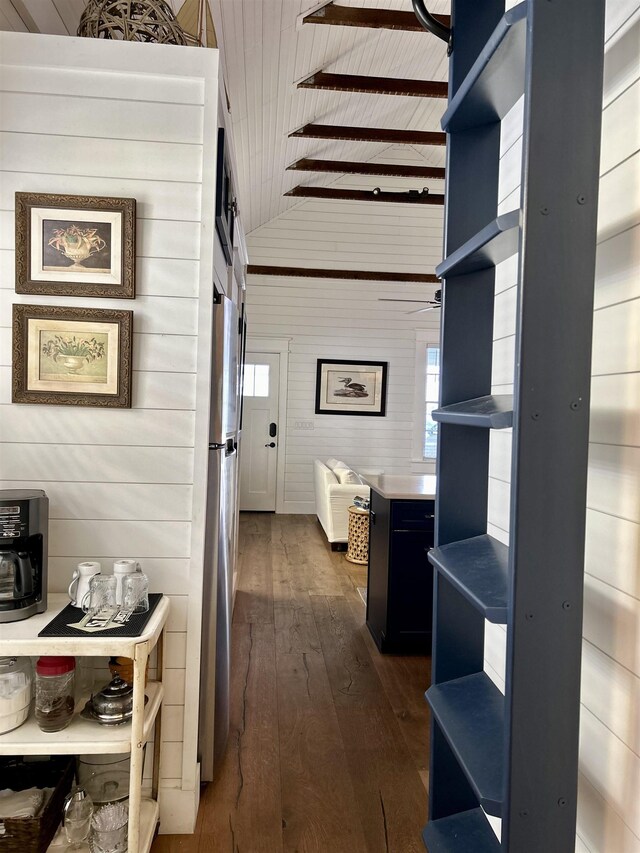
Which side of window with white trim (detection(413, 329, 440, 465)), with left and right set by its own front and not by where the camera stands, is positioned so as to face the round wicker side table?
front

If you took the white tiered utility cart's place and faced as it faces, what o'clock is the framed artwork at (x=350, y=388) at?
The framed artwork is roughly at 7 o'clock from the white tiered utility cart.

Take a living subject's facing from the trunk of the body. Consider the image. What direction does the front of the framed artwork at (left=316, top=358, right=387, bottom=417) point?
toward the camera

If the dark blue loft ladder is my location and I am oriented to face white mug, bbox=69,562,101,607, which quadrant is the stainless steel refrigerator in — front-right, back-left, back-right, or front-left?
front-right

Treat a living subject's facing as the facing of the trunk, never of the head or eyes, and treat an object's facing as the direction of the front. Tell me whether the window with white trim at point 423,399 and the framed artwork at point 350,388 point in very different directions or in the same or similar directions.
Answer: same or similar directions

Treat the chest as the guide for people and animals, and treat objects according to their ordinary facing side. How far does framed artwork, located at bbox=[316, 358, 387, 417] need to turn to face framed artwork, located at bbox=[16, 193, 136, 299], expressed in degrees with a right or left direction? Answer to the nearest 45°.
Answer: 0° — it already faces it

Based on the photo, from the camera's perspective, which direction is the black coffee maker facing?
toward the camera

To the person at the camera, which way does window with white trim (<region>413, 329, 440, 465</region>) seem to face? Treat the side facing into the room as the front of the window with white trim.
facing the viewer

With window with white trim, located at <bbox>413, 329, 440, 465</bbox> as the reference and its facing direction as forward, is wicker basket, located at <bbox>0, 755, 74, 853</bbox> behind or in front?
in front

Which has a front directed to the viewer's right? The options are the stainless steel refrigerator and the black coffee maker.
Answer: the stainless steel refrigerator

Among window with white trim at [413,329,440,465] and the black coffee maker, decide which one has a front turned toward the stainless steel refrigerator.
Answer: the window with white trim

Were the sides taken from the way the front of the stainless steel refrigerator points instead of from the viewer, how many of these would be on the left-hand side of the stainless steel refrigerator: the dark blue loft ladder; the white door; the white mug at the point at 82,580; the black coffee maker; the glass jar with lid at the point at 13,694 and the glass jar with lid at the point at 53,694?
1
